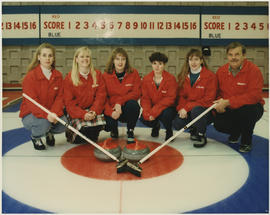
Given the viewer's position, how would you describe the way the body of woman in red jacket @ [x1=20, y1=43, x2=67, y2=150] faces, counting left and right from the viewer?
facing the viewer and to the right of the viewer

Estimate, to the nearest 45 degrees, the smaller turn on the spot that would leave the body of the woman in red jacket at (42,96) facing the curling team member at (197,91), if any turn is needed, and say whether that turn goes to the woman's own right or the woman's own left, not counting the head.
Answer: approximately 45° to the woman's own left

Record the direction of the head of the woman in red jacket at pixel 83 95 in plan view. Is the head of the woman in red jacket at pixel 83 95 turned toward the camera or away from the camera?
toward the camera

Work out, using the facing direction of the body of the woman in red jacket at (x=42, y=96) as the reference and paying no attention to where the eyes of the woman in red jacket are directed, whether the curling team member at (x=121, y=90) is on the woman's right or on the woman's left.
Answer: on the woman's left

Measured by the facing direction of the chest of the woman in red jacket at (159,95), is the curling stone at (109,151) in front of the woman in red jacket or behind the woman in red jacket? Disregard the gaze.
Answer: in front

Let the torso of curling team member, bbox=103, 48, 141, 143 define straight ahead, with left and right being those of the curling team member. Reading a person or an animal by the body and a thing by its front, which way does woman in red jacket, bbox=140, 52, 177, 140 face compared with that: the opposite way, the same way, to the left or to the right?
the same way

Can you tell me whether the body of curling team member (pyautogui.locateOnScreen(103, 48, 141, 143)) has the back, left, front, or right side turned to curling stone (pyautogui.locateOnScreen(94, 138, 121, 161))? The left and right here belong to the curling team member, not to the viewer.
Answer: front

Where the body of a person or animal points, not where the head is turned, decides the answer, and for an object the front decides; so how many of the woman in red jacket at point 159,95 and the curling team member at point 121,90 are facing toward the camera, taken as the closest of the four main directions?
2

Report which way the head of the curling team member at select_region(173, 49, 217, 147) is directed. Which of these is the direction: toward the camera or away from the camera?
toward the camera

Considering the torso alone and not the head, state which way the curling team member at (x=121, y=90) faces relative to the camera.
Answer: toward the camera

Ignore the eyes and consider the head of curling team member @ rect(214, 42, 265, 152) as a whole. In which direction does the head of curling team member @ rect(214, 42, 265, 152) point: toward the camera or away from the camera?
toward the camera

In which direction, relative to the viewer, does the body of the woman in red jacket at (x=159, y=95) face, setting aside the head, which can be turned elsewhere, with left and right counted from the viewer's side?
facing the viewer

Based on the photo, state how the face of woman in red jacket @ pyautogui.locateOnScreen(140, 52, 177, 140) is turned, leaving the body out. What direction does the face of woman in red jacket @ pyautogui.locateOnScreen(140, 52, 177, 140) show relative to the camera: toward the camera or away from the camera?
toward the camera

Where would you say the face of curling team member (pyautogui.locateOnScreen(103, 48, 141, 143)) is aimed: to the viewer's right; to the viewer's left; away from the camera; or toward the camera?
toward the camera
